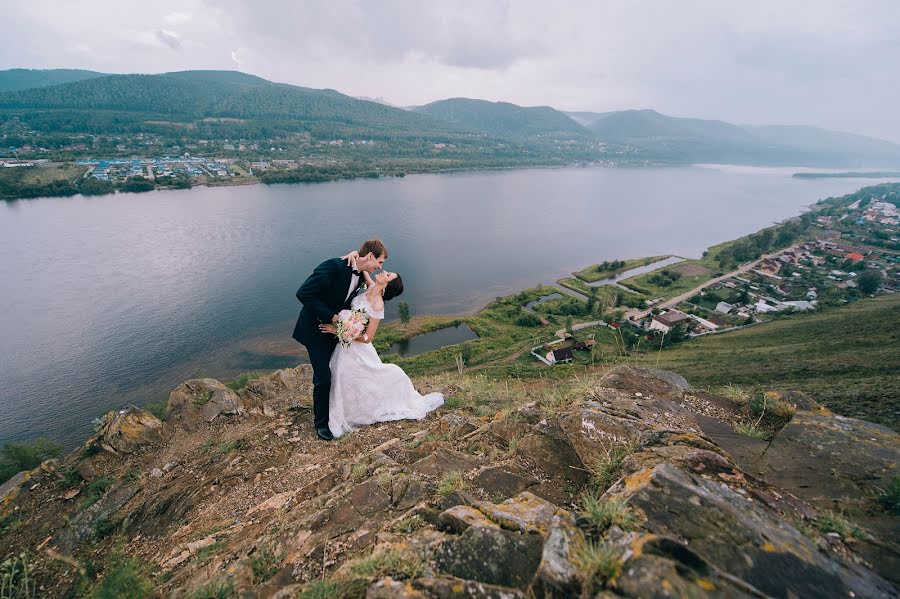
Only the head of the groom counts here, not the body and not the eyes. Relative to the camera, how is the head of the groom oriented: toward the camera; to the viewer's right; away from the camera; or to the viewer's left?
to the viewer's right

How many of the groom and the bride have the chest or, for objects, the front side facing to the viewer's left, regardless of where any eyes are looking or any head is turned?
1

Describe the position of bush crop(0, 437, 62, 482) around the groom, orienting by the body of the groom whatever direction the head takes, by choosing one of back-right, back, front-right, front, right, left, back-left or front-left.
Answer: back-left

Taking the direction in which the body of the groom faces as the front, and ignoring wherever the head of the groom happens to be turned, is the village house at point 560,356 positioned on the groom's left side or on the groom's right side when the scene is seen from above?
on the groom's left side

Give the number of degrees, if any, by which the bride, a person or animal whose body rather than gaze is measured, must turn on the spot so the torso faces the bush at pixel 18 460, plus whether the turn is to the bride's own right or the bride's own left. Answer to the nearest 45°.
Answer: approximately 45° to the bride's own right

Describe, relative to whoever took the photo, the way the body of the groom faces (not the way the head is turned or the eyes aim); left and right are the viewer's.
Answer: facing to the right of the viewer

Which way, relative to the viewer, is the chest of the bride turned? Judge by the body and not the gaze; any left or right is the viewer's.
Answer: facing to the left of the viewer

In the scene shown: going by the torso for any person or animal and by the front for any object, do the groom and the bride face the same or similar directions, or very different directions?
very different directions

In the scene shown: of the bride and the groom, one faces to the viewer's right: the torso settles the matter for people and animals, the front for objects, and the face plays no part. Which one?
the groom

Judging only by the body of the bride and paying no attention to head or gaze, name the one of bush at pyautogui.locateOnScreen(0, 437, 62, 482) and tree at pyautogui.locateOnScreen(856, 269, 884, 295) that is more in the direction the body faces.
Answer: the bush
